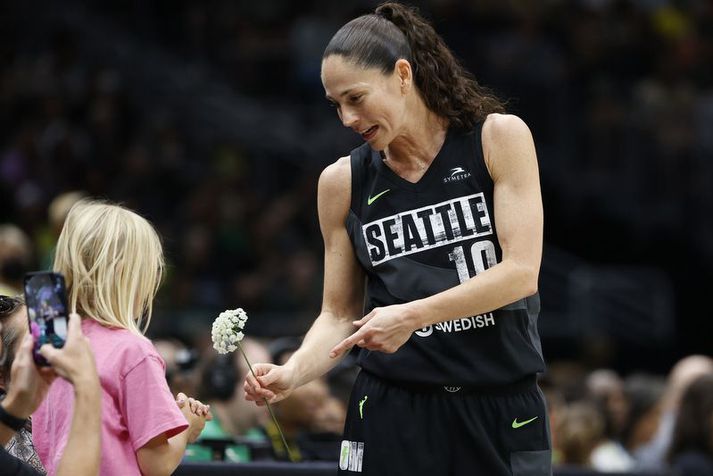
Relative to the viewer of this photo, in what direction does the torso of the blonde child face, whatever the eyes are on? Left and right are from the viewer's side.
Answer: facing away from the viewer and to the right of the viewer

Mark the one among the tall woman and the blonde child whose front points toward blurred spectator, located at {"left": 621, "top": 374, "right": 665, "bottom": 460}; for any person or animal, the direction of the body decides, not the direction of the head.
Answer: the blonde child

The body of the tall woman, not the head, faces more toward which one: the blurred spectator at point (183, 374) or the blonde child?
the blonde child

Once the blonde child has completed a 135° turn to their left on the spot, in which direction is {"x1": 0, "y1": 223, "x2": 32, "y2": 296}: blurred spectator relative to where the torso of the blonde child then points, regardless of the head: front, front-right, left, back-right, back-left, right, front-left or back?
right

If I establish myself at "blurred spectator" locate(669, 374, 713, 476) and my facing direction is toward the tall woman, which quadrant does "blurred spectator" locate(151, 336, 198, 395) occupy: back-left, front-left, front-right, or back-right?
front-right

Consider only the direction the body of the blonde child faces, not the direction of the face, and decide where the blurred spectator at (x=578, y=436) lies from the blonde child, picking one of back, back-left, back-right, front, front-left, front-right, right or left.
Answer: front

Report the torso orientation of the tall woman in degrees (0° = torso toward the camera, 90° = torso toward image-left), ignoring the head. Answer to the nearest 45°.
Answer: approximately 45°

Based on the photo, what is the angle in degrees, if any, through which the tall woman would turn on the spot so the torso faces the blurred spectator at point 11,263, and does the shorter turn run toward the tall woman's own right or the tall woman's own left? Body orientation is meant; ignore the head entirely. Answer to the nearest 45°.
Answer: approximately 90° to the tall woman's own right

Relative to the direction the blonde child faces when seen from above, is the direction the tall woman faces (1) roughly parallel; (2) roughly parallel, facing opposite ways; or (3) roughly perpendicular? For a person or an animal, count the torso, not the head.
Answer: roughly parallel, facing opposite ways

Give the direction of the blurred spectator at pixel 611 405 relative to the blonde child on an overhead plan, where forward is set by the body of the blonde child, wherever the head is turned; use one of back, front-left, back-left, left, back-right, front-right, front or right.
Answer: front

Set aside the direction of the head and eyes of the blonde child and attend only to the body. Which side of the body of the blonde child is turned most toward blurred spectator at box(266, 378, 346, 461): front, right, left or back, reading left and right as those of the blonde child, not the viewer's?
front

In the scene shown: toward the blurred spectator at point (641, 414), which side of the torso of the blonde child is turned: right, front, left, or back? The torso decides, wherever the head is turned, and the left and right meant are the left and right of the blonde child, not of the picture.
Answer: front

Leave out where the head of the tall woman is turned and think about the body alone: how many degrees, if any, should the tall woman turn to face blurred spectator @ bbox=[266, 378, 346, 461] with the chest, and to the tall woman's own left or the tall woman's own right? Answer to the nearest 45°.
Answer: approximately 135° to the tall woman's own right

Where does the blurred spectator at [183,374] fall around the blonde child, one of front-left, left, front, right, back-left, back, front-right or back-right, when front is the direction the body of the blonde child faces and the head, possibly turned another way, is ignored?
front-left
